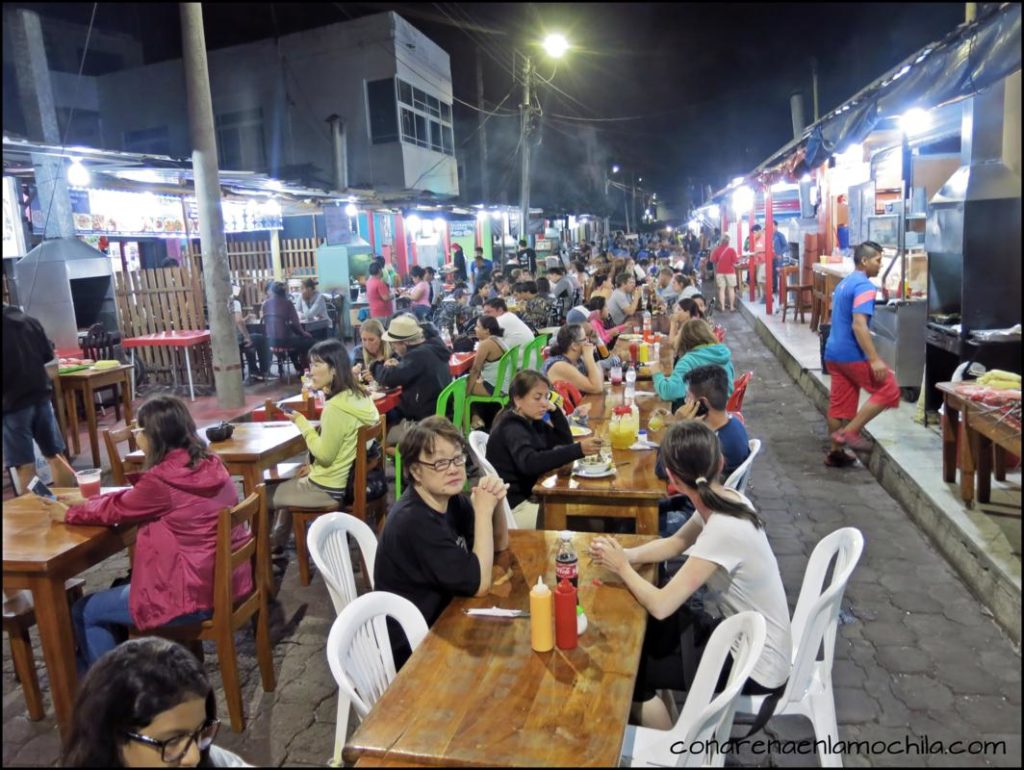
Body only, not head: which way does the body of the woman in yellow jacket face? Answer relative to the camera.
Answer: to the viewer's left

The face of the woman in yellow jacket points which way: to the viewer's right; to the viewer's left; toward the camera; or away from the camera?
to the viewer's left

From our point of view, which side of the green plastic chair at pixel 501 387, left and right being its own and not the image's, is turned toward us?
left

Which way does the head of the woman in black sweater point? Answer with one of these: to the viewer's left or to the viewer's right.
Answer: to the viewer's right

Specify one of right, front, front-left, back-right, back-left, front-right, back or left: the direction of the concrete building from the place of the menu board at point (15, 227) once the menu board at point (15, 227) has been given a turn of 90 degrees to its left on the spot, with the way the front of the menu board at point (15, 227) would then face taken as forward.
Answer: front

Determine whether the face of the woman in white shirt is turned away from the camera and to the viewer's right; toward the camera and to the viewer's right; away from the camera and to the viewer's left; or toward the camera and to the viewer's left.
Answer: away from the camera and to the viewer's left

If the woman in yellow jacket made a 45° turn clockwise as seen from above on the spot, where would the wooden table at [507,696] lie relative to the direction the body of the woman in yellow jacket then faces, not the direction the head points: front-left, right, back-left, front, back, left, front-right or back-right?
back-left

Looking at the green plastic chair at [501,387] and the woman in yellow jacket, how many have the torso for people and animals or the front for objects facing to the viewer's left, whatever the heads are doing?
2

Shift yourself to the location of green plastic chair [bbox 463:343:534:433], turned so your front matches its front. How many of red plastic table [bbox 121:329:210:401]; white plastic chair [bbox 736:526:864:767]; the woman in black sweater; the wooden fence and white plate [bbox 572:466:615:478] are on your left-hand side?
3

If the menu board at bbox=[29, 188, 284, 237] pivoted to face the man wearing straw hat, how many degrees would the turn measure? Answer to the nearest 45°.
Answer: approximately 45° to its right

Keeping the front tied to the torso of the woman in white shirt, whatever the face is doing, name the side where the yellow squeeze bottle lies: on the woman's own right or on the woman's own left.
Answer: on the woman's own left

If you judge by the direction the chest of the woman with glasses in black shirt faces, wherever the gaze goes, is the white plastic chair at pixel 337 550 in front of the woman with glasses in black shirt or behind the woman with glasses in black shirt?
behind

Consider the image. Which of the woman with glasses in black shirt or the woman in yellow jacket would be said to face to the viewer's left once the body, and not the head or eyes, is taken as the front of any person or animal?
the woman in yellow jacket

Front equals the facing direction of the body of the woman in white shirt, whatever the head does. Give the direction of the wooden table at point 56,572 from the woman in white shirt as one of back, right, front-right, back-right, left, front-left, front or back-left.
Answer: front-left

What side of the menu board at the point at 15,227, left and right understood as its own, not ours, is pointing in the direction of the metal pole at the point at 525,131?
left

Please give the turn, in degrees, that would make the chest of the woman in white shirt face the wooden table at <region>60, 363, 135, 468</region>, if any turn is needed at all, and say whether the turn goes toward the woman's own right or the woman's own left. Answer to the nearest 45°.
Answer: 0° — they already face it

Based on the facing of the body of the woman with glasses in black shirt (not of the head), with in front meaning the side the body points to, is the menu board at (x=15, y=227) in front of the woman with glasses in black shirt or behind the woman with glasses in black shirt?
behind

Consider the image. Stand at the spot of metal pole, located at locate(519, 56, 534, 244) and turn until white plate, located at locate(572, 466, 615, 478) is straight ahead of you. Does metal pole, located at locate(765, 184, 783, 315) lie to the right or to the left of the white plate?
left
